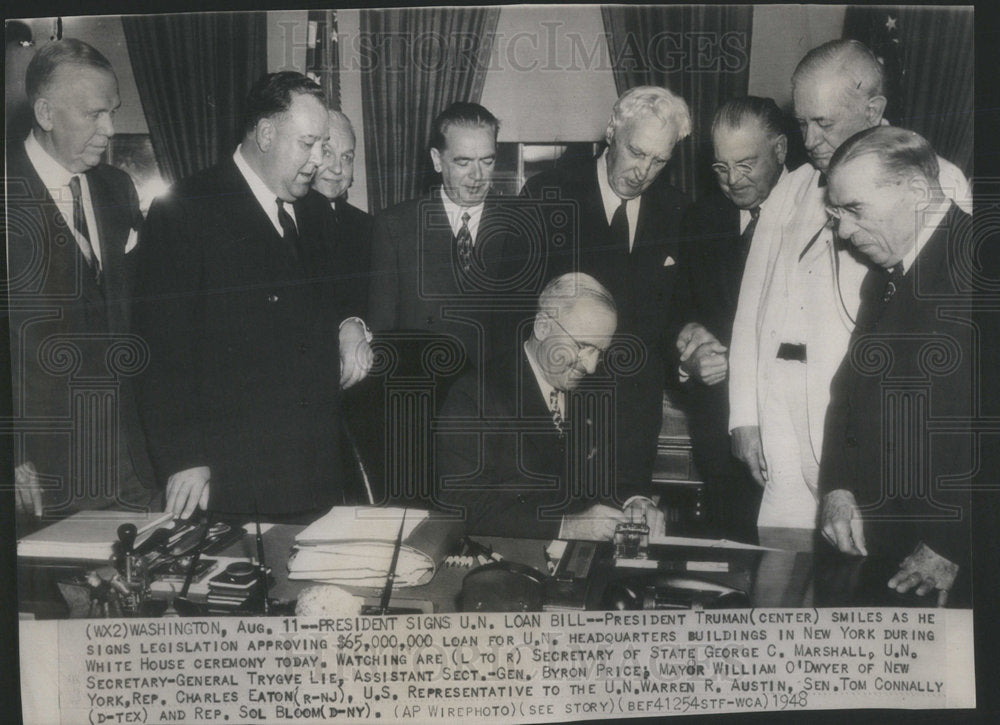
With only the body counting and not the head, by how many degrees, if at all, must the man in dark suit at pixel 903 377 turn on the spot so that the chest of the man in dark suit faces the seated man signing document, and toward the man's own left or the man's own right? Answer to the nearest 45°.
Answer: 0° — they already face them

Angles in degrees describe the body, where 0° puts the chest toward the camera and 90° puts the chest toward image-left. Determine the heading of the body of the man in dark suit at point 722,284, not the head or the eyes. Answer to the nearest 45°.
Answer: approximately 45°

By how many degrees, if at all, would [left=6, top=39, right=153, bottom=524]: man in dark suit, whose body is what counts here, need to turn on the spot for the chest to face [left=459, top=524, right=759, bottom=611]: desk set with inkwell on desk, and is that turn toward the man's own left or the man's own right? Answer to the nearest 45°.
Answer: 0° — they already face it

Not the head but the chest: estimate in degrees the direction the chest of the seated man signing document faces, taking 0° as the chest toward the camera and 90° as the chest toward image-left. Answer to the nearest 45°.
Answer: approximately 315°

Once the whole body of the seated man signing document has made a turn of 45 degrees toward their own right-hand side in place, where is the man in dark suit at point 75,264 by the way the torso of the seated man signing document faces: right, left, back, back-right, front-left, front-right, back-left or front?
right
